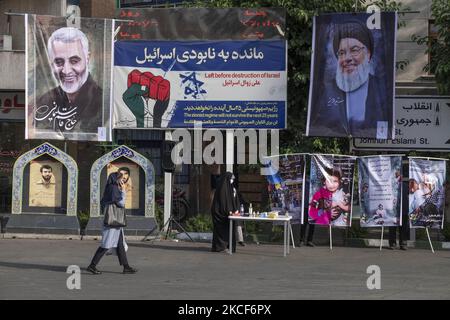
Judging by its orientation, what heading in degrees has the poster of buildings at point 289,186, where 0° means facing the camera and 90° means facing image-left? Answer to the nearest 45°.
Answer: approximately 0°

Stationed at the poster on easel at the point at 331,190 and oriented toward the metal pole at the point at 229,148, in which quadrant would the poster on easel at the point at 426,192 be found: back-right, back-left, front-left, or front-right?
back-right

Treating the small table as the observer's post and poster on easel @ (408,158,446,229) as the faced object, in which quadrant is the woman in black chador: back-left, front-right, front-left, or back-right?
back-left

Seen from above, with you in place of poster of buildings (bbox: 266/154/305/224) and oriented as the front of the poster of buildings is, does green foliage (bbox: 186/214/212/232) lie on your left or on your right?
on your right
